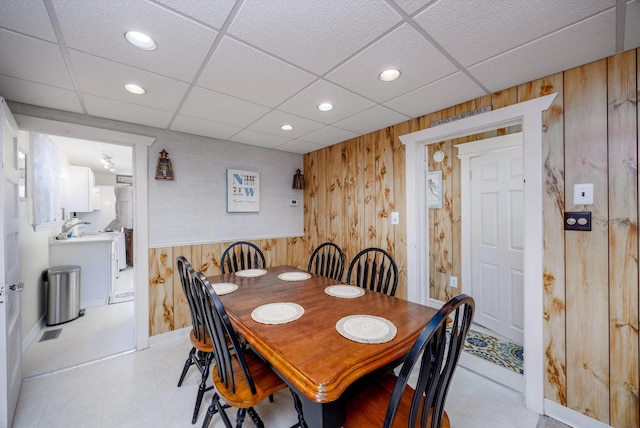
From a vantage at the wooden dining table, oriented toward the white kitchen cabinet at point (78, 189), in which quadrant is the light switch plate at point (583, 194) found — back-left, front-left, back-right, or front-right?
back-right

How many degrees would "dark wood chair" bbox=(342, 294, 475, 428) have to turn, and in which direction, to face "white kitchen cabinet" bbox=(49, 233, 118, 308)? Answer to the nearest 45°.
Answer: approximately 45° to its left

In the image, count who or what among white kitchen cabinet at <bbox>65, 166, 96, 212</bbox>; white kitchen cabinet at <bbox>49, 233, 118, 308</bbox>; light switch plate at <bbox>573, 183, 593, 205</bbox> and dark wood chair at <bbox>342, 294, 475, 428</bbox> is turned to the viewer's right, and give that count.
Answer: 2

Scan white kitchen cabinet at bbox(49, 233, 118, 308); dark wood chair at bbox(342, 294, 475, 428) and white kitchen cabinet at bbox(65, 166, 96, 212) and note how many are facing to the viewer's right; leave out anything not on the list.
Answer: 2

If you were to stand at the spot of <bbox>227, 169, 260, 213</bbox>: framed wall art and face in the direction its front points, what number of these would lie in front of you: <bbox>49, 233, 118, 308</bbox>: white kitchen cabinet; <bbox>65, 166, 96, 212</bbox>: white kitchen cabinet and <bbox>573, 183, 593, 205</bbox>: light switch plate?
1

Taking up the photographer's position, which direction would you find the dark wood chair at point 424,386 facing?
facing away from the viewer and to the left of the viewer

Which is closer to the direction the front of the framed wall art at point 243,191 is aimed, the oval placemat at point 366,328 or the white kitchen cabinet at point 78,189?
the oval placemat

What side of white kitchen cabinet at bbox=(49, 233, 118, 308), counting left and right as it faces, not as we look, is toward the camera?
right

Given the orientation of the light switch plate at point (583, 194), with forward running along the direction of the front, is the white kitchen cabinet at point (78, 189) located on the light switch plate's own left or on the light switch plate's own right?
on the light switch plate's own right
